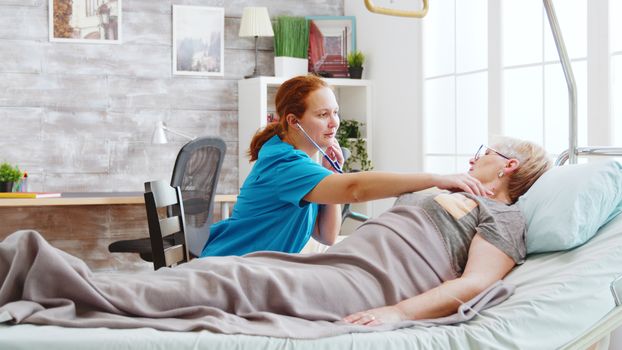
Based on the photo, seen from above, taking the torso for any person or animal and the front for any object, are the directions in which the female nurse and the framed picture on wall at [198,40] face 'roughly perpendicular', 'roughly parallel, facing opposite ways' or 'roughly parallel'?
roughly perpendicular

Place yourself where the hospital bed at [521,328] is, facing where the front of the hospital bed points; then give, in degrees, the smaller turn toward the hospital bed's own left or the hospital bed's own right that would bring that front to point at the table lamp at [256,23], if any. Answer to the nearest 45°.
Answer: approximately 90° to the hospital bed's own right

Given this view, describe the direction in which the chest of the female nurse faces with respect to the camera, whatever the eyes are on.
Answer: to the viewer's right

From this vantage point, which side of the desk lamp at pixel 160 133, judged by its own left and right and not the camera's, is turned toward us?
left

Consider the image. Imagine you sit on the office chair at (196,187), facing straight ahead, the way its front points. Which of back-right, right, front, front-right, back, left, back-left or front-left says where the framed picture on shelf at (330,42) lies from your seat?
right

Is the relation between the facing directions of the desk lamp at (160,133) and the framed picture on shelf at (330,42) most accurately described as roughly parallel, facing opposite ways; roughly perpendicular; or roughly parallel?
roughly perpendicular

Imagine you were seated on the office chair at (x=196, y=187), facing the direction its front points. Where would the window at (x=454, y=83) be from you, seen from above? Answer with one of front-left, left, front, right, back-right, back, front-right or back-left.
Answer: back-right

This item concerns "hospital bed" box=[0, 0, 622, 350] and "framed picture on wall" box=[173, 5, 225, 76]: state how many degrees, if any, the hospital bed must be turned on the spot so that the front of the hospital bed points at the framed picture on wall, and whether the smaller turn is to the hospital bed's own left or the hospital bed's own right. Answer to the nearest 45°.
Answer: approximately 90° to the hospital bed's own right

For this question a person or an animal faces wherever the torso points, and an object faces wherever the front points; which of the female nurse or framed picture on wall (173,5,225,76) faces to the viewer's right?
the female nurse

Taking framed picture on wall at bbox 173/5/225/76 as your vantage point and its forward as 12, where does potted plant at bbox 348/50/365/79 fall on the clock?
The potted plant is roughly at 9 o'clock from the framed picture on wall.
